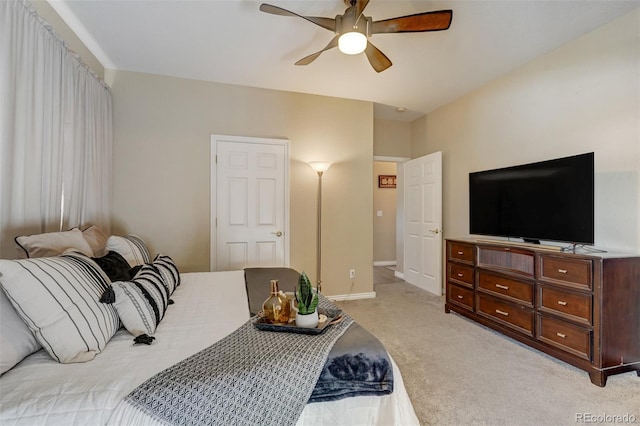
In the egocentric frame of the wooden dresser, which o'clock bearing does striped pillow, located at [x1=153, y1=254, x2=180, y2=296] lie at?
The striped pillow is roughly at 12 o'clock from the wooden dresser.

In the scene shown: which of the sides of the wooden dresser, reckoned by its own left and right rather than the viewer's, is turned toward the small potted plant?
front

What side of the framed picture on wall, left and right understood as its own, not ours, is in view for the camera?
front

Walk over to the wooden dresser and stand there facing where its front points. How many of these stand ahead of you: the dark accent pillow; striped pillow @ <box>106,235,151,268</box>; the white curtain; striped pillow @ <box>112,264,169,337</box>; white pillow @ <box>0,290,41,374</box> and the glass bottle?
6

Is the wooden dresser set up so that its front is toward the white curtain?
yes

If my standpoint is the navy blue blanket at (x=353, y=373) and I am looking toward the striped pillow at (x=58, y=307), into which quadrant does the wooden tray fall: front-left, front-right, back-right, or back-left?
front-right

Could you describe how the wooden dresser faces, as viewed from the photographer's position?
facing the viewer and to the left of the viewer

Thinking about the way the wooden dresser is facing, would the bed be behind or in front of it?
in front

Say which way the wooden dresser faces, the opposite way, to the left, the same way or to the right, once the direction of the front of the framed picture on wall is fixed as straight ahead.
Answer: to the right

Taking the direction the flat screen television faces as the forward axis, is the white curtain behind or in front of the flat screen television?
in front

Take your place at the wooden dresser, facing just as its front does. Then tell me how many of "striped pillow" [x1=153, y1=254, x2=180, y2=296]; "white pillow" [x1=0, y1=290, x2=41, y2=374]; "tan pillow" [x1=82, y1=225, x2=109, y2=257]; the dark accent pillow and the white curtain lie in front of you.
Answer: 5

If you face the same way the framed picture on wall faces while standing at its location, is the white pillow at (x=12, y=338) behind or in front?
in front

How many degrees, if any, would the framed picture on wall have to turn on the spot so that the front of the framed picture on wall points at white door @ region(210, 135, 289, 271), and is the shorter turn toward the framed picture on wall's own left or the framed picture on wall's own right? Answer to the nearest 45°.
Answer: approximately 45° to the framed picture on wall's own right

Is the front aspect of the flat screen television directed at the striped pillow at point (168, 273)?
yes

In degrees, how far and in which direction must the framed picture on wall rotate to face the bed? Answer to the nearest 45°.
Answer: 0° — it already faces it

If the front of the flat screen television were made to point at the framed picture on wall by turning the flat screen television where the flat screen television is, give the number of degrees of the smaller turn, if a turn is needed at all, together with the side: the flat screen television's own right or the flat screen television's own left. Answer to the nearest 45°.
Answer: approximately 90° to the flat screen television's own right
